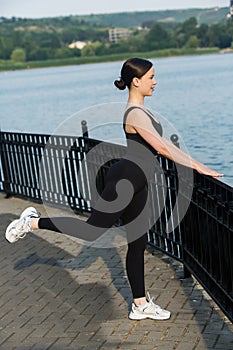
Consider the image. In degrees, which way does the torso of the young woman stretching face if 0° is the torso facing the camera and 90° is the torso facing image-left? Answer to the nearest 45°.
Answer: approximately 270°

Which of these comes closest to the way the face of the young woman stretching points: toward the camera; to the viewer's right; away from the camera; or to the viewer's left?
to the viewer's right
